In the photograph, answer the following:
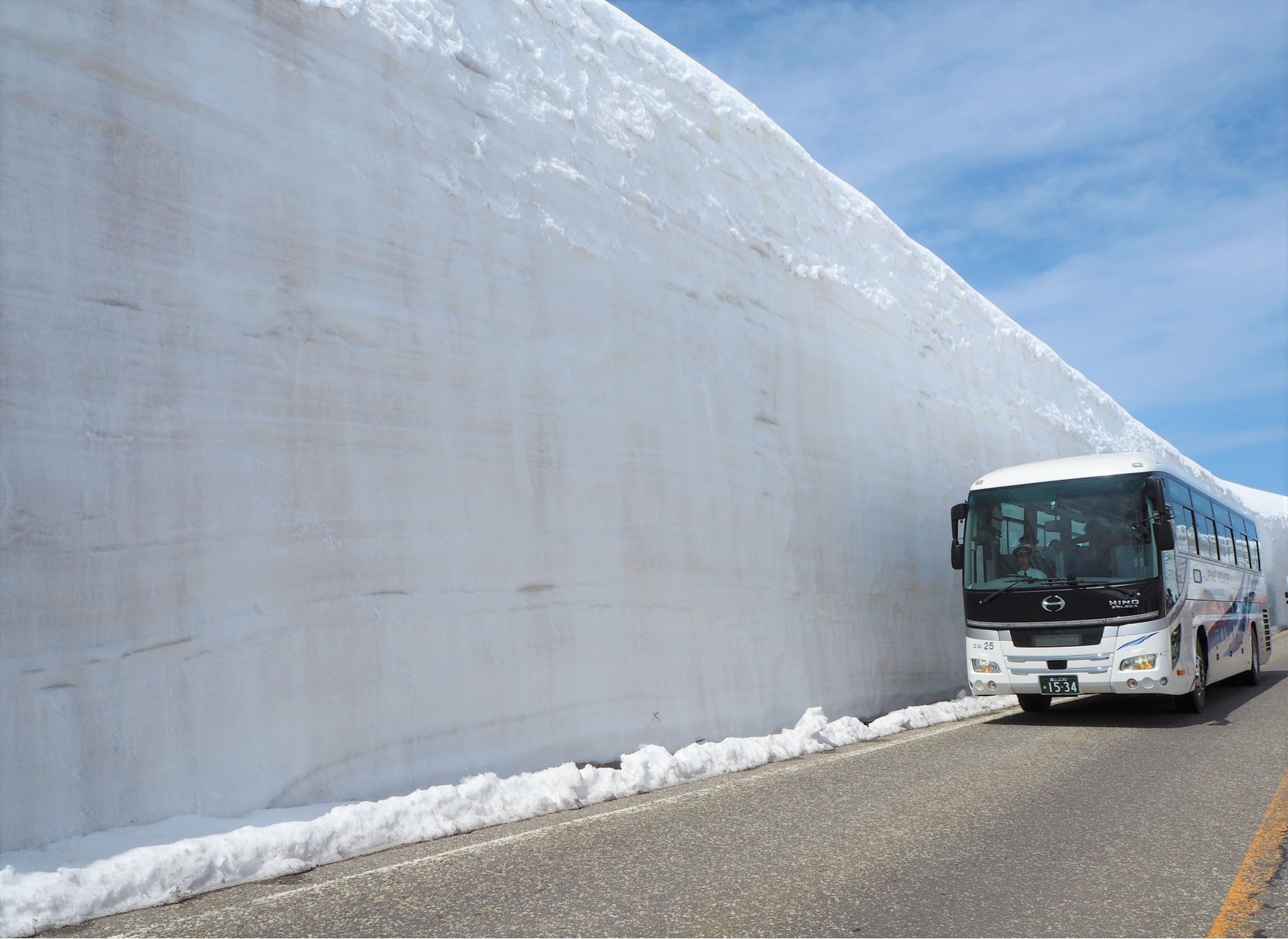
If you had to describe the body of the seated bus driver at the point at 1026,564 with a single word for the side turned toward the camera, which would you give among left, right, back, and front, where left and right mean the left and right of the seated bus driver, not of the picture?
front

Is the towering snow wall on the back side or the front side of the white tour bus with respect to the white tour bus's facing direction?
on the front side

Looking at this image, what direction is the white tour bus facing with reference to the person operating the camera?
facing the viewer and to the left of the viewer

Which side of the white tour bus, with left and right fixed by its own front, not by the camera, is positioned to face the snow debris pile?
front
